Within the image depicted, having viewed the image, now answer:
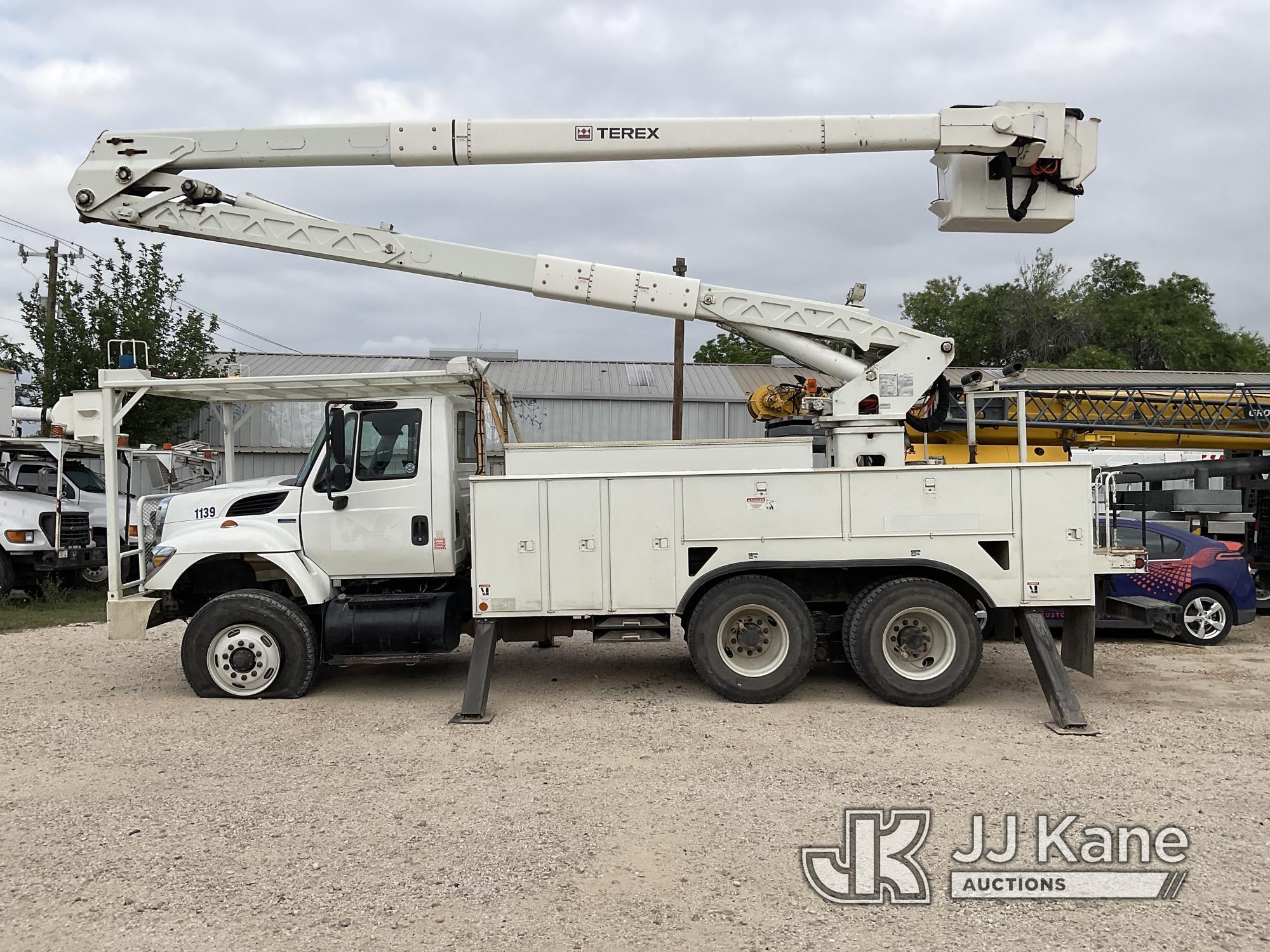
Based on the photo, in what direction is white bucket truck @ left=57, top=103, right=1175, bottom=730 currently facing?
to the viewer's left

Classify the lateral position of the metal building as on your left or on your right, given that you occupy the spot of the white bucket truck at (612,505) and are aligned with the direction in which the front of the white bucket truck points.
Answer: on your right

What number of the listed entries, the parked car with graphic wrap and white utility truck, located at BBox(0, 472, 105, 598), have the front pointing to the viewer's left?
1

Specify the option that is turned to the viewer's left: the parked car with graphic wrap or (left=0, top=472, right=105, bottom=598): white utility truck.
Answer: the parked car with graphic wrap

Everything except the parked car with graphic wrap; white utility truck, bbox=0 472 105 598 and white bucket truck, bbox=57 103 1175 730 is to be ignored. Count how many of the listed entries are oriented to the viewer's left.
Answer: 2

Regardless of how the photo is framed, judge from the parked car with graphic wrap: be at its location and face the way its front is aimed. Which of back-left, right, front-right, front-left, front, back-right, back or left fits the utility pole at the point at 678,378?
front-right

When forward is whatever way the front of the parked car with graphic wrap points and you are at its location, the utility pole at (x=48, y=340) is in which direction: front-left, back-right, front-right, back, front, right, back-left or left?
front

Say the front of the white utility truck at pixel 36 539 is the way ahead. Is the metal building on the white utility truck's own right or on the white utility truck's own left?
on the white utility truck's own left

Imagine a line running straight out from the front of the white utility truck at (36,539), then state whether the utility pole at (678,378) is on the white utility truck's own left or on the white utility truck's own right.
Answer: on the white utility truck's own left

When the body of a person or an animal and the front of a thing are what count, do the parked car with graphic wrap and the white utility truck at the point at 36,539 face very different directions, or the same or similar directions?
very different directions

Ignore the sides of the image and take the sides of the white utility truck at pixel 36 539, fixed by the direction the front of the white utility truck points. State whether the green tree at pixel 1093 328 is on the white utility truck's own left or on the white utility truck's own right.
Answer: on the white utility truck's own left

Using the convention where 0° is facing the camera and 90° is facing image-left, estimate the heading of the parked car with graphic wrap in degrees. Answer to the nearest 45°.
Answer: approximately 90°

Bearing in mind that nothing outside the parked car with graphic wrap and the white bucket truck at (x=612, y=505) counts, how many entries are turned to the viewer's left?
2
